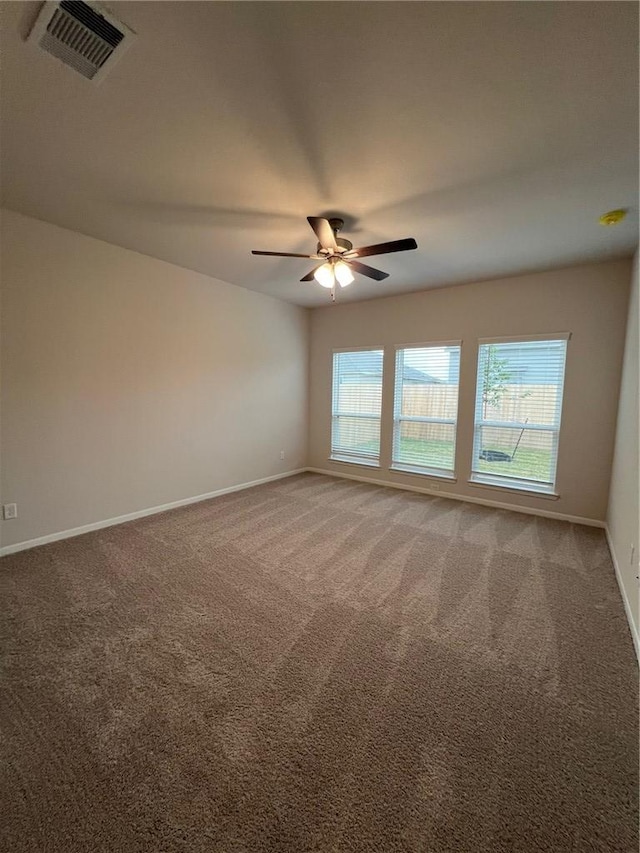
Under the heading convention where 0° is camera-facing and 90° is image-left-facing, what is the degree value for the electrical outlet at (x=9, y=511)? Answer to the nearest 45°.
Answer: approximately 315°

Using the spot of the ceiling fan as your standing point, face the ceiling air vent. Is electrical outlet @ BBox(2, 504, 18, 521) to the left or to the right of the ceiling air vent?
right

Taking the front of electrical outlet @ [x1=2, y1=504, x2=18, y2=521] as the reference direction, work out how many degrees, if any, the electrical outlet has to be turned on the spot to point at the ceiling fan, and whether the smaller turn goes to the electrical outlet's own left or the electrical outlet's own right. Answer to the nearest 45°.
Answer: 0° — it already faces it
